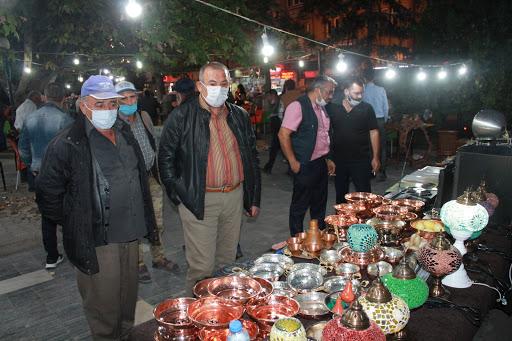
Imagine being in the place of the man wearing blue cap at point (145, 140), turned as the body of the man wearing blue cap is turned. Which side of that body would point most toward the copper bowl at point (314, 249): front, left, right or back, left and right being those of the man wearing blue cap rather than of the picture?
front

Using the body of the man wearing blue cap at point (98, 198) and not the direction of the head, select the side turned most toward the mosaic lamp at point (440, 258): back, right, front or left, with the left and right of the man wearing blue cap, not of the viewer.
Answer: front

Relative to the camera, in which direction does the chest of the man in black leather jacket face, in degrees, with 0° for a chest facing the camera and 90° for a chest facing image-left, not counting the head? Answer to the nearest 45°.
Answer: approximately 315°

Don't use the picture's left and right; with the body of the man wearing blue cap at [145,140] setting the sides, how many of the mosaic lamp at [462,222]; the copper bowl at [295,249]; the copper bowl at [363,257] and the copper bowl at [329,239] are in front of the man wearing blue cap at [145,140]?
4

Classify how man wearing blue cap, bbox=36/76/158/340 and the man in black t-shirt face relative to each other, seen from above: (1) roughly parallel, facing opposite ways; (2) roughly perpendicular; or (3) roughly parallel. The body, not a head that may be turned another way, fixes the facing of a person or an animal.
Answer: roughly perpendicular

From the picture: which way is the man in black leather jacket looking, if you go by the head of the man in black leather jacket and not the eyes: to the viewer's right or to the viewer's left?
to the viewer's right

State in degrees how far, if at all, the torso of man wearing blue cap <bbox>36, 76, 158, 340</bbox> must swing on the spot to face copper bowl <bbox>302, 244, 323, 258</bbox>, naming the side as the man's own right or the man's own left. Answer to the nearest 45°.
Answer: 0° — they already face it

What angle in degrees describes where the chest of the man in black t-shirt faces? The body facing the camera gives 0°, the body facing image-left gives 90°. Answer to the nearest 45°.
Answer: approximately 0°

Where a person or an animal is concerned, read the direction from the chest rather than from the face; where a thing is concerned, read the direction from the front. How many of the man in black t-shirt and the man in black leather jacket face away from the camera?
0

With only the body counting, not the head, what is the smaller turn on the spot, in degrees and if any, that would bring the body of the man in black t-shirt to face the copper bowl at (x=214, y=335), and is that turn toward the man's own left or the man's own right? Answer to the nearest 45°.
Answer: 0° — they already face it
